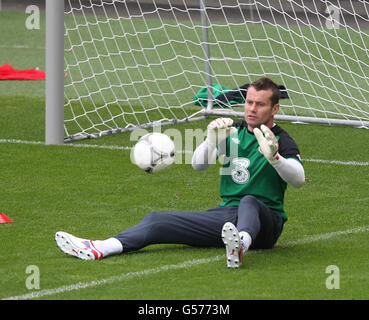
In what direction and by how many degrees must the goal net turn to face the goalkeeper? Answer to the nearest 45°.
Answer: approximately 45° to its left

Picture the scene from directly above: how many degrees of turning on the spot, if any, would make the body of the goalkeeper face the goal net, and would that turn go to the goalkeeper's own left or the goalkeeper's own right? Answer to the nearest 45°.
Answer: approximately 135° to the goalkeeper's own right

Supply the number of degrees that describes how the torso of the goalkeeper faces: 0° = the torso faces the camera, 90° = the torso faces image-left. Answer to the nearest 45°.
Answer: approximately 45°

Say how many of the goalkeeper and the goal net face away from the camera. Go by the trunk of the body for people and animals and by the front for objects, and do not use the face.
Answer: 0

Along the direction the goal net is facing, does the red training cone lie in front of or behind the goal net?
in front

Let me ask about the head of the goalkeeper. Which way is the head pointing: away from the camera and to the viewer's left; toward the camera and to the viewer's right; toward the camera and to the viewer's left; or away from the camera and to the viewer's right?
toward the camera and to the viewer's left

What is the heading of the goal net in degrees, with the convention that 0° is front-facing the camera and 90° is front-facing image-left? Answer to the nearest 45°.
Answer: approximately 45°
